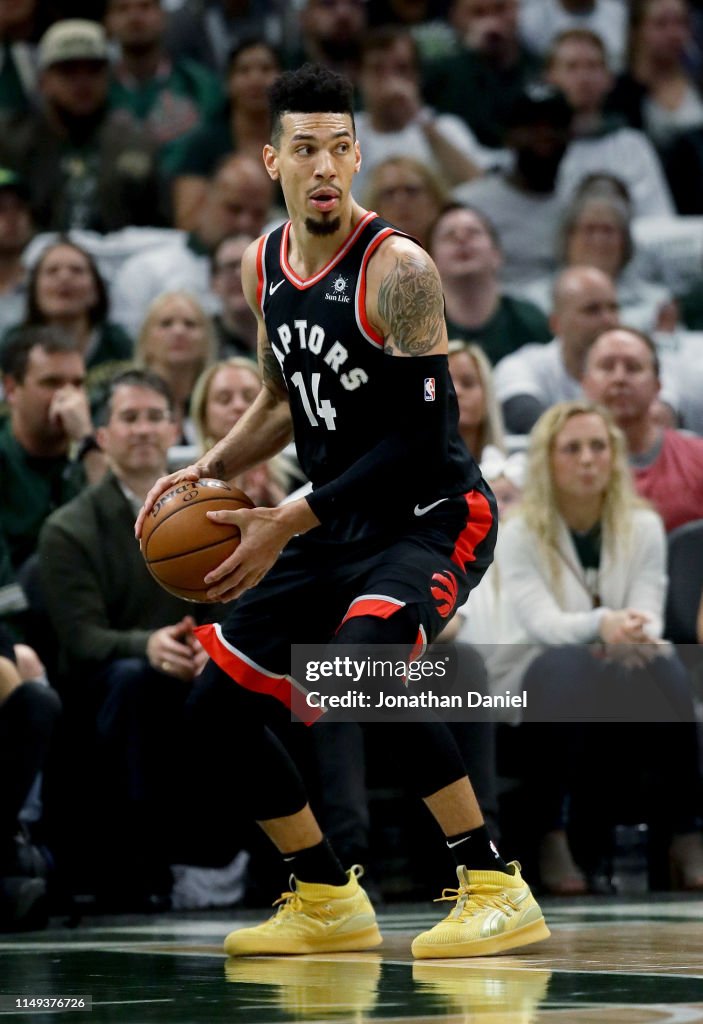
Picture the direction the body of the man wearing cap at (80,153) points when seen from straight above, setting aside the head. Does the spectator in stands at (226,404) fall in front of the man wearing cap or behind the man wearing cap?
in front

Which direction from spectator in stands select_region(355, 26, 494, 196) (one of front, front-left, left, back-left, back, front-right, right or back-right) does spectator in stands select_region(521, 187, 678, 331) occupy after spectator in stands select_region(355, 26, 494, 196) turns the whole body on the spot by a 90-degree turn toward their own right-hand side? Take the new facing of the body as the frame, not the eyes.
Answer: back-left

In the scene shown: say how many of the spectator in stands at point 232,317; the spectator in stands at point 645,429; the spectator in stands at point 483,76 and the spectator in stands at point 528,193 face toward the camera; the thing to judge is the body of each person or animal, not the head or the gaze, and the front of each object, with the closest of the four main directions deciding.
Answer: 4

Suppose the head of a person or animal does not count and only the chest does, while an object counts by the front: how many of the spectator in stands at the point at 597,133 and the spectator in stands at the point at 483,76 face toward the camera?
2

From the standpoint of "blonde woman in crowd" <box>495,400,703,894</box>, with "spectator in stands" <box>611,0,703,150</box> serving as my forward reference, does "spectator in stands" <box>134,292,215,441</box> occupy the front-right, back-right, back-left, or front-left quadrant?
front-left

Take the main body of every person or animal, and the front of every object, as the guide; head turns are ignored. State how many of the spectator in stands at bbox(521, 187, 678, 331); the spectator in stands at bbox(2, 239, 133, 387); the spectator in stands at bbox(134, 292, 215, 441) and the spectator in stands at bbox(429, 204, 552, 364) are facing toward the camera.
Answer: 4

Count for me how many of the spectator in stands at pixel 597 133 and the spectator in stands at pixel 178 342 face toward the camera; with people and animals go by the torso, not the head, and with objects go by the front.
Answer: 2

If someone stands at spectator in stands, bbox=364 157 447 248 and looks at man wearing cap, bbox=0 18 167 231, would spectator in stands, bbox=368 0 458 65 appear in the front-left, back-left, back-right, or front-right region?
front-right

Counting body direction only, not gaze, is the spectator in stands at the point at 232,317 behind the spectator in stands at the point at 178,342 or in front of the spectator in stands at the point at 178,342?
behind

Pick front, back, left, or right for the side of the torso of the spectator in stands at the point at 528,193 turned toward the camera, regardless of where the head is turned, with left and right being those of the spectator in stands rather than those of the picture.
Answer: front

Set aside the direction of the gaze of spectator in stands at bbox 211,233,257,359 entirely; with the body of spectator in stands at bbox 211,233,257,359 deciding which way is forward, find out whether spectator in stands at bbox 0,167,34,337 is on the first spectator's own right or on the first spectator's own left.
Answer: on the first spectator's own right

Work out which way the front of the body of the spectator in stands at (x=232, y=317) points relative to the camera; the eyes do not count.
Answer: toward the camera

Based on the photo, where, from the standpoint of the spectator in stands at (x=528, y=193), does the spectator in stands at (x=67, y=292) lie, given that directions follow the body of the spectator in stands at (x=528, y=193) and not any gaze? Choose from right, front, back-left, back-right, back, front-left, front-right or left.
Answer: front-right

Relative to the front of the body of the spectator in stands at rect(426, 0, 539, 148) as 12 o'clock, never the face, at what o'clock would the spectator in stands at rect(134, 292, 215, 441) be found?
the spectator in stands at rect(134, 292, 215, 441) is roughly at 1 o'clock from the spectator in stands at rect(426, 0, 539, 148).

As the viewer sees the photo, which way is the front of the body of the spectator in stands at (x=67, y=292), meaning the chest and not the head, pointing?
toward the camera

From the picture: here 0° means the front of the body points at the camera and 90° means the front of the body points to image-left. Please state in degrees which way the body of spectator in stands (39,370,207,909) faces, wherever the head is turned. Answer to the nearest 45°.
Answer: approximately 315°
